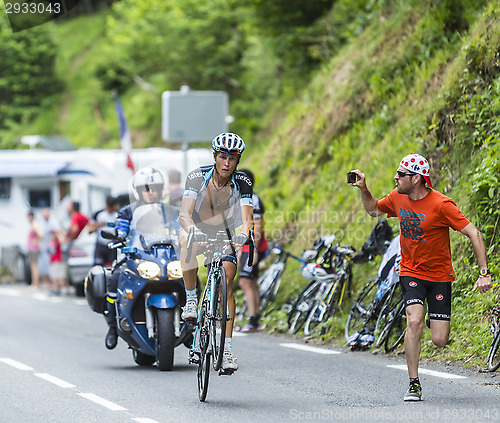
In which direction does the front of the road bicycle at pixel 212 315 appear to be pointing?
toward the camera

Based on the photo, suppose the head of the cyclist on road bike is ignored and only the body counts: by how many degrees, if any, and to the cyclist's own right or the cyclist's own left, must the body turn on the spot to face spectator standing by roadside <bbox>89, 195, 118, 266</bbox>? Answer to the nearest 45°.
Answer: approximately 180°

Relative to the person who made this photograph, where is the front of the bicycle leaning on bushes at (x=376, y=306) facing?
facing the viewer and to the left of the viewer

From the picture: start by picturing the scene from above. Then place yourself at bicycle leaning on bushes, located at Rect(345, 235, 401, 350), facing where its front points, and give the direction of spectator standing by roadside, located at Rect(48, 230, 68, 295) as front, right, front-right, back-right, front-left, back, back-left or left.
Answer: right

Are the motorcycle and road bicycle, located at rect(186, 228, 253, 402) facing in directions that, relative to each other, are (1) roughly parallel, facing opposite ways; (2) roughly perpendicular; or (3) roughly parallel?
roughly parallel

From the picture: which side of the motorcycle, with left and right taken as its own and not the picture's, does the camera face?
front

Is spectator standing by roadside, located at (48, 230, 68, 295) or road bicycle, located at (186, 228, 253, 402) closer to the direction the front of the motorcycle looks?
the road bicycle

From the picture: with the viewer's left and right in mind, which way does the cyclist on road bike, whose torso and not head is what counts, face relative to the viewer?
facing the viewer
